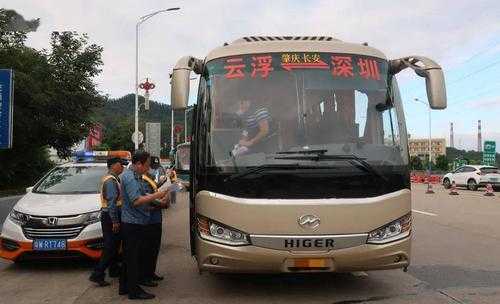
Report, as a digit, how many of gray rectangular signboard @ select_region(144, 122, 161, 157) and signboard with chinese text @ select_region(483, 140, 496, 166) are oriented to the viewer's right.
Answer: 0

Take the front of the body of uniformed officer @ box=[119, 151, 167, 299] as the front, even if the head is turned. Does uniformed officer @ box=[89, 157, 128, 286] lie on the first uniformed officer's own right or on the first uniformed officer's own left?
on the first uniformed officer's own left

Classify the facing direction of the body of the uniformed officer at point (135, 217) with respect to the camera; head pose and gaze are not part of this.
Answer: to the viewer's right

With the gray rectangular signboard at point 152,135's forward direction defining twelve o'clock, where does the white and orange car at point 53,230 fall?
The white and orange car is roughly at 12 o'clock from the gray rectangular signboard.

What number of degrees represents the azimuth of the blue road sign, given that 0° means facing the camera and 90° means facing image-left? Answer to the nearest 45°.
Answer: approximately 0°

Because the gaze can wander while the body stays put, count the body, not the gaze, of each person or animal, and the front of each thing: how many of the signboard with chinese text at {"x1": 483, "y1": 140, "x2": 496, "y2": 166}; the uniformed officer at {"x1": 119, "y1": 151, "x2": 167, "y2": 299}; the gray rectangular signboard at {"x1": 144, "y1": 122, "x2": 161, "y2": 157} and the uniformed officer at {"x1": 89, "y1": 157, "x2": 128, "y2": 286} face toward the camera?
2

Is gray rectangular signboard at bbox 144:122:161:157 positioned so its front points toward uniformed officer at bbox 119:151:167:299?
yes

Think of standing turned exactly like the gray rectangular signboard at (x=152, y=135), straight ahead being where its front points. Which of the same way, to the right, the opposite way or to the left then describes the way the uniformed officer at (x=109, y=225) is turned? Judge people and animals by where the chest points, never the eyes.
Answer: to the left

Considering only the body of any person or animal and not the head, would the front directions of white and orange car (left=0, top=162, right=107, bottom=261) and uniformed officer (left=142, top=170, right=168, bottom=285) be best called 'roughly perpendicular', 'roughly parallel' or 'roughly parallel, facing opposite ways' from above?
roughly perpendicular
